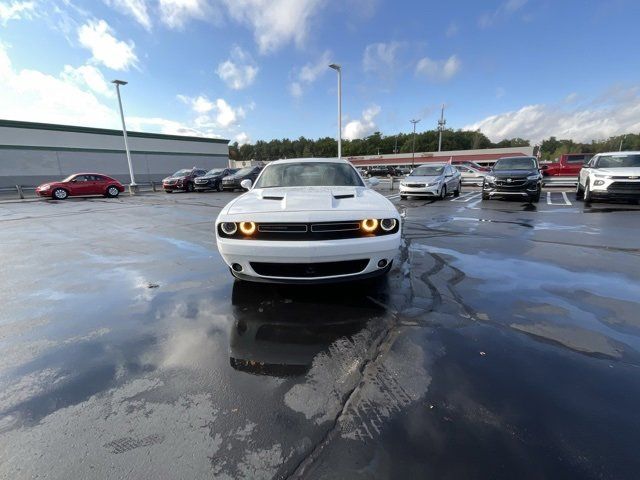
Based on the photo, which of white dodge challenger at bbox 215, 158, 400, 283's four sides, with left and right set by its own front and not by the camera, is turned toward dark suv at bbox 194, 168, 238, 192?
back

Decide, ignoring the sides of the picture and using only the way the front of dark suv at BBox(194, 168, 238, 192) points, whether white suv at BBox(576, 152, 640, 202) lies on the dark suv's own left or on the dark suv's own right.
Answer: on the dark suv's own left

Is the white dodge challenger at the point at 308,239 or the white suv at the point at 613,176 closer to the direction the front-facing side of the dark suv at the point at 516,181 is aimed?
the white dodge challenger

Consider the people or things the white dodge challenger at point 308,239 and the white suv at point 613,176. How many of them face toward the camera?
2

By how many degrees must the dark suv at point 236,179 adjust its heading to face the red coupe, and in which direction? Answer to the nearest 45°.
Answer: approximately 45° to its right

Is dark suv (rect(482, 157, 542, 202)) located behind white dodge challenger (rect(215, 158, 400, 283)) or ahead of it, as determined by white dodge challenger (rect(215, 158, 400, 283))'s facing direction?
behind

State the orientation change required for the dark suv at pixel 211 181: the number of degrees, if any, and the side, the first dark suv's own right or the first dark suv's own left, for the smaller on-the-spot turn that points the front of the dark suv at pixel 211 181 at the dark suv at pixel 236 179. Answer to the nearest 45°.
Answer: approximately 90° to the first dark suv's own left

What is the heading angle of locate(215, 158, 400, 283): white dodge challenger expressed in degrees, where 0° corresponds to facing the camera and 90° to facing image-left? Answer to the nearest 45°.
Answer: approximately 0°
